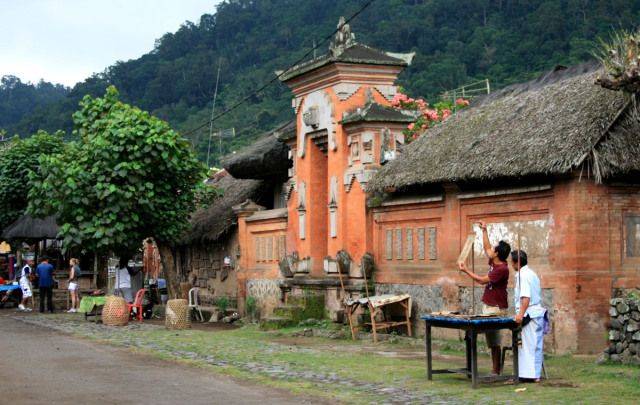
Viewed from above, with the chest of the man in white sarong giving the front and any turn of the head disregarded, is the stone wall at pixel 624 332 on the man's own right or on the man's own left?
on the man's own right

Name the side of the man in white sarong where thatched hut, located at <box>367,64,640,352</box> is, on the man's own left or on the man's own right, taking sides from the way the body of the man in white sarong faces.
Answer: on the man's own right

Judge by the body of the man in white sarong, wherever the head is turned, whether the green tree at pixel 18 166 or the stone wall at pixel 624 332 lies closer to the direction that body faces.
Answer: the green tree

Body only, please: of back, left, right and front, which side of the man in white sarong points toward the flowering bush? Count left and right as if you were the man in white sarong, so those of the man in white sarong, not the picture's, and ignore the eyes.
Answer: right

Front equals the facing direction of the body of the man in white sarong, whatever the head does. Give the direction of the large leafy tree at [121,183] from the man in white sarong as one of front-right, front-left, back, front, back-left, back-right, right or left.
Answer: front-right

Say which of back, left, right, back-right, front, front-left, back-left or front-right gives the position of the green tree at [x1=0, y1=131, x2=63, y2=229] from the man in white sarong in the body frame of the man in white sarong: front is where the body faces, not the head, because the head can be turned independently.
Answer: front-right

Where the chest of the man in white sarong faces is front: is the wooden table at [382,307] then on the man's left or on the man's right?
on the man's right

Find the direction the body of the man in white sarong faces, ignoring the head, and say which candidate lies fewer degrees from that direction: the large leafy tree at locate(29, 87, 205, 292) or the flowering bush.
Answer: the large leafy tree

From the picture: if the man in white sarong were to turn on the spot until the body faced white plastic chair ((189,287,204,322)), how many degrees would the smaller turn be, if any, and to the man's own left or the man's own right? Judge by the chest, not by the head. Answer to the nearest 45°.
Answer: approximately 45° to the man's own right

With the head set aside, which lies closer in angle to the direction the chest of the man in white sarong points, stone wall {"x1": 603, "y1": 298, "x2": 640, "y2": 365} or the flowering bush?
the flowering bush

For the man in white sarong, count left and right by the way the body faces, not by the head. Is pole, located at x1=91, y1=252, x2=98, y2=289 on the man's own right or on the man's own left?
on the man's own right

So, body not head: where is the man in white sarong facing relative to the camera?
to the viewer's left

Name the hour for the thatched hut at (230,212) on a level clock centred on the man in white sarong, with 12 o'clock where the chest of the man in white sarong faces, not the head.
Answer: The thatched hut is roughly at 2 o'clock from the man in white sarong.

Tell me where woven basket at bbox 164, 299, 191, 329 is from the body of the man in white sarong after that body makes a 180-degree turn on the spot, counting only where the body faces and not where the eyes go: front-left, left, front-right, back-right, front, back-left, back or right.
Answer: back-left
